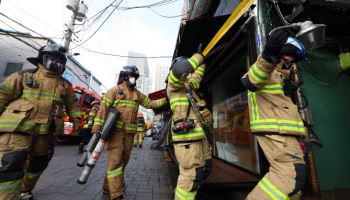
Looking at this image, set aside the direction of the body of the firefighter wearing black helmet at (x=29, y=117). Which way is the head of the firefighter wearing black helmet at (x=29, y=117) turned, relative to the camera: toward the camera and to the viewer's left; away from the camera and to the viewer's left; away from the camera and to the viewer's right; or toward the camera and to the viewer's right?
toward the camera and to the viewer's right

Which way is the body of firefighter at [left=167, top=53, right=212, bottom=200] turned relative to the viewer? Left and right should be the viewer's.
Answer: facing to the right of the viewer

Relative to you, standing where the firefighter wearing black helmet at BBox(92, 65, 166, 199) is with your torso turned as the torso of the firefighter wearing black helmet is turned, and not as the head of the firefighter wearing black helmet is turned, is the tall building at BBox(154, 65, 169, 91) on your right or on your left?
on your left

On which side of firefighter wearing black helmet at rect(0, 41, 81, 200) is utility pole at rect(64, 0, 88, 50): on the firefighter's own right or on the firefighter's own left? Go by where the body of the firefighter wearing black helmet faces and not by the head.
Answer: on the firefighter's own left

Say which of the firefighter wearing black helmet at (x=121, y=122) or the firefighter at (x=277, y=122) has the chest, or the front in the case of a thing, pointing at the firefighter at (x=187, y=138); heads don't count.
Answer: the firefighter wearing black helmet

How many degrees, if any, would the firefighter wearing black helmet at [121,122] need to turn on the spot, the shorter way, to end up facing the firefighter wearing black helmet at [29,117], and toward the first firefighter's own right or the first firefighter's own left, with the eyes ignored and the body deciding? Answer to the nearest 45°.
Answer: approximately 135° to the first firefighter's own right

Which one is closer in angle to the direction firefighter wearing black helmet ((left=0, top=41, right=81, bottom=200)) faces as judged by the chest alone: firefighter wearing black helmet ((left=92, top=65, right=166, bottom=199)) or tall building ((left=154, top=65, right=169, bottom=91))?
the firefighter wearing black helmet

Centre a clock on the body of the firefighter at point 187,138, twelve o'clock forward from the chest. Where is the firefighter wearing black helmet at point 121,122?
The firefighter wearing black helmet is roughly at 7 o'clock from the firefighter.
